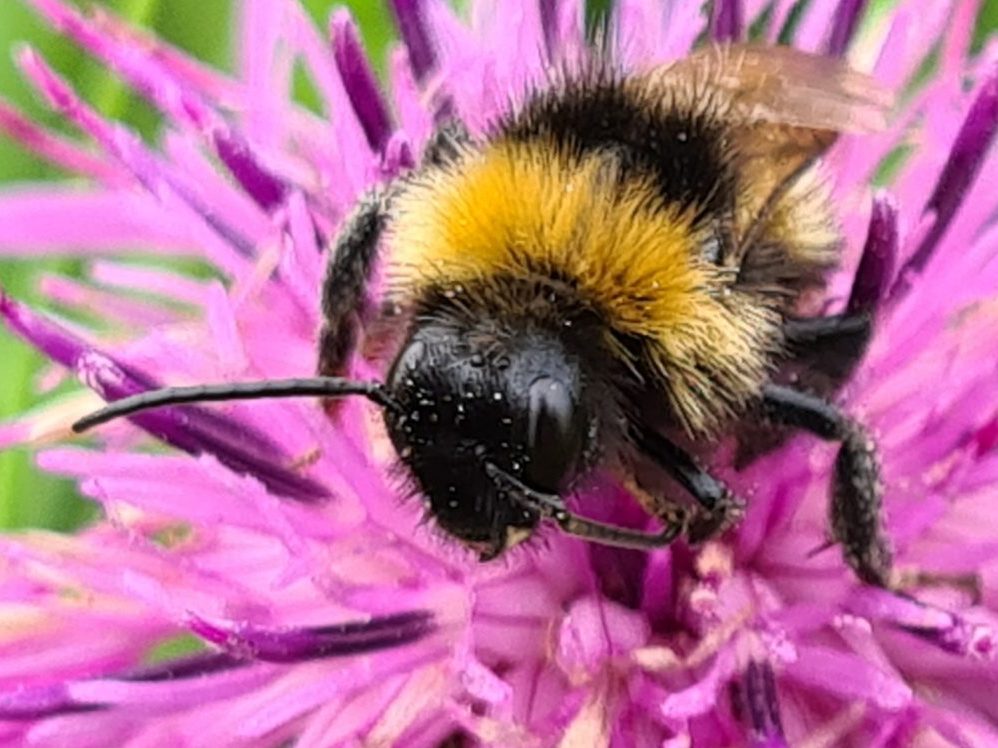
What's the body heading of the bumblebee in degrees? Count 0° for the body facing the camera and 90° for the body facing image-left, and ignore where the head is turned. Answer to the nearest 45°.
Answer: approximately 45°
